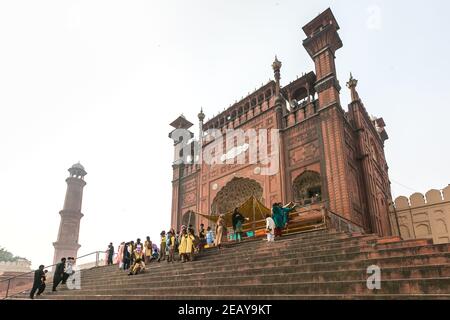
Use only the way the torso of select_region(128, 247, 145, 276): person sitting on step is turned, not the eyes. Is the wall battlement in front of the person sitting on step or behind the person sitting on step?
behind

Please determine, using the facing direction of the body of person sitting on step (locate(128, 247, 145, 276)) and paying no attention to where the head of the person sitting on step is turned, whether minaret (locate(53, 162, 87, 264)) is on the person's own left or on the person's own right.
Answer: on the person's own right

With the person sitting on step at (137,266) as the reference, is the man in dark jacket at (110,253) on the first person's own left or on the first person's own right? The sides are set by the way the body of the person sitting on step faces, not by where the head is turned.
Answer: on the first person's own right

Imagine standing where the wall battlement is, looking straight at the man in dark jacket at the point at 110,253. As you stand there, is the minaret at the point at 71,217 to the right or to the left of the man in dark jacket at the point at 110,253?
right

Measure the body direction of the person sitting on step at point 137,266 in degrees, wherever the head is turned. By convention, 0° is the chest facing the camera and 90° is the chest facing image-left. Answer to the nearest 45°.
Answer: approximately 45°

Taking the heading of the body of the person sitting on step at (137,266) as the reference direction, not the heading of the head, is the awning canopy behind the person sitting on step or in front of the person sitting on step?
behind

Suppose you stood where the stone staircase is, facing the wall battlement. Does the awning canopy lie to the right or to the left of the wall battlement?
left
